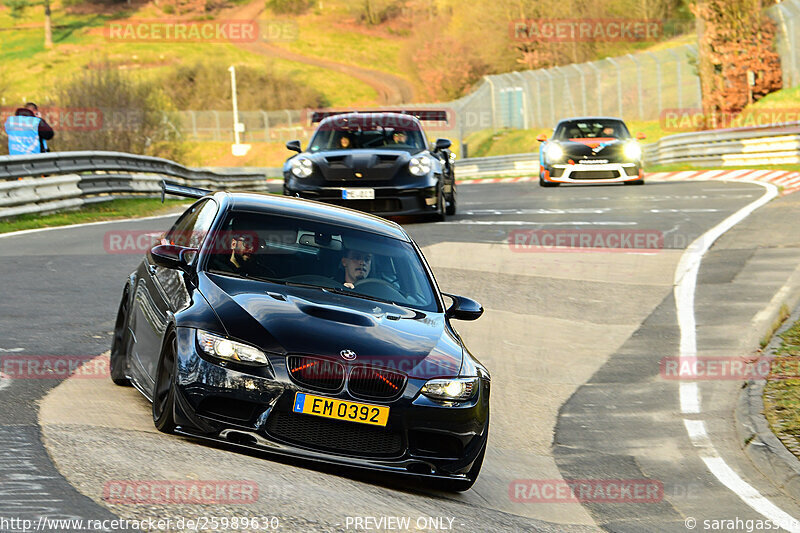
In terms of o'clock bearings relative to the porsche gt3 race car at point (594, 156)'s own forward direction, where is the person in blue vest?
The person in blue vest is roughly at 2 o'clock from the porsche gt3 race car.

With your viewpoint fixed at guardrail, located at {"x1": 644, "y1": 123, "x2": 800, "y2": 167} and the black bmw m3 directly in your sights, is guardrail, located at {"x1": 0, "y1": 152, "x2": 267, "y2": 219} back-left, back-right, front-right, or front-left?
front-right

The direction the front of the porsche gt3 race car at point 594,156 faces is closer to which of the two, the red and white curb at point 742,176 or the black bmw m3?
the black bmw m3

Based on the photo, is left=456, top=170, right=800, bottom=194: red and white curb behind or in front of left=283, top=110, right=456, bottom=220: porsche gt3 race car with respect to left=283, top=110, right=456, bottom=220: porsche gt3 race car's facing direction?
behind

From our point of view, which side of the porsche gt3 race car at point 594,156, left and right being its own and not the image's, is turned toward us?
front

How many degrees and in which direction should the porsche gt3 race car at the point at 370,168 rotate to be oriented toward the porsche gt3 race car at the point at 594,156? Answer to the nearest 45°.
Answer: approximately 135° to its left

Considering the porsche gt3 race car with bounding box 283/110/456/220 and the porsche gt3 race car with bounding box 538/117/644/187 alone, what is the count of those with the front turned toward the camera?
2

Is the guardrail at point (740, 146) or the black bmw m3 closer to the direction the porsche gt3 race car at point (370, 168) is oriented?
the black bmw m3

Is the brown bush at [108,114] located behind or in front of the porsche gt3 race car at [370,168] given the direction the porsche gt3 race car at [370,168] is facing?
behind

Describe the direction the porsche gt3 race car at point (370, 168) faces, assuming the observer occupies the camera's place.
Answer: facing the viewer

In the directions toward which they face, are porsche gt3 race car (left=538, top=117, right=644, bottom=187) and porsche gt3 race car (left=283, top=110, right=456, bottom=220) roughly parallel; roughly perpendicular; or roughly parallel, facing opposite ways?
roughly parallel

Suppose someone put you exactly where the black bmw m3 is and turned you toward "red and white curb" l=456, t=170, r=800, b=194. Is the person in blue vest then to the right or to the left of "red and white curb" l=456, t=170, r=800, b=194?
left

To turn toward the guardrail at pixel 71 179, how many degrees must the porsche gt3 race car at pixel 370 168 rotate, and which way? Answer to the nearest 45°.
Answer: approximately 135° to its right

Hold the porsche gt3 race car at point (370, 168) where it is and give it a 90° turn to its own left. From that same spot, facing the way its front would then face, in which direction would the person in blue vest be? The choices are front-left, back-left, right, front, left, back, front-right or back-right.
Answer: back-left
